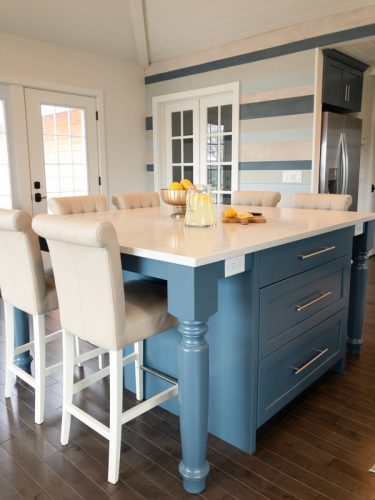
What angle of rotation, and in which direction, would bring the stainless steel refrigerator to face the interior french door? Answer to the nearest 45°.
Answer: approximately 135° to its right

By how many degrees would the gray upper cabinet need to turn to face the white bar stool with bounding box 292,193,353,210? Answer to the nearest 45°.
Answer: approximately 45° to its right

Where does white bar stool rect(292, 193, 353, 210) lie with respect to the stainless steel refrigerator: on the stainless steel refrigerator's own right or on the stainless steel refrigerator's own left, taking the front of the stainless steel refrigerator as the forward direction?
on the stainless steel refrigerator's own right

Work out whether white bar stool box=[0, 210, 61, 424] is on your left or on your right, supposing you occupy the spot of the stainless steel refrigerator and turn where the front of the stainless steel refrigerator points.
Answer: on your right

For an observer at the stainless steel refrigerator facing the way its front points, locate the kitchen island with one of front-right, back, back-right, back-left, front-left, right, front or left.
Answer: front-right

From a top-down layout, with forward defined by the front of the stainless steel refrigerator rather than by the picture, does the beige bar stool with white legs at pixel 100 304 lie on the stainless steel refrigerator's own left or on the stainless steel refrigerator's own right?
on the stainless steel refrigerator's own right

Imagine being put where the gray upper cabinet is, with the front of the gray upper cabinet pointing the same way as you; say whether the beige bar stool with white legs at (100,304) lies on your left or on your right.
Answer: on your right

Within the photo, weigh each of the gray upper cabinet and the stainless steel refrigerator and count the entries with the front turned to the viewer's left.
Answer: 0
